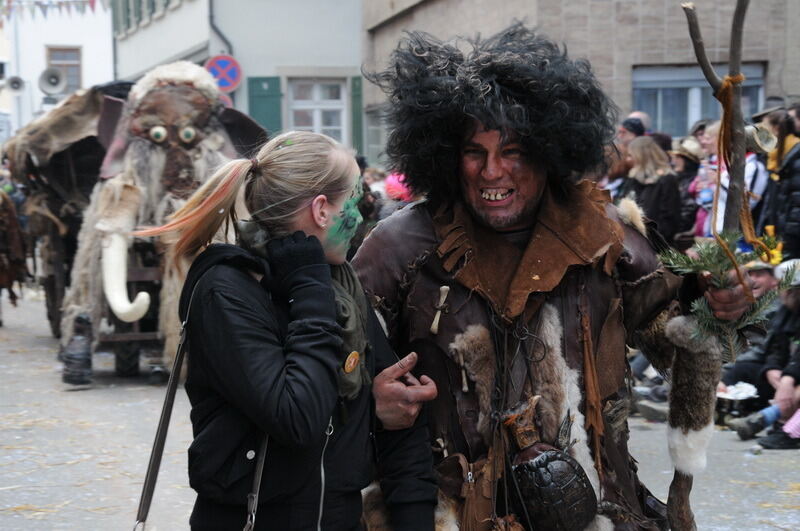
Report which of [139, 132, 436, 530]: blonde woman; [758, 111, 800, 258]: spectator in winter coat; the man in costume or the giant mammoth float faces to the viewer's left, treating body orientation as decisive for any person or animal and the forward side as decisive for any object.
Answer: the spectator in winter coat

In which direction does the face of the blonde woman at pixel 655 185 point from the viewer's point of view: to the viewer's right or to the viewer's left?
to the viewer's left

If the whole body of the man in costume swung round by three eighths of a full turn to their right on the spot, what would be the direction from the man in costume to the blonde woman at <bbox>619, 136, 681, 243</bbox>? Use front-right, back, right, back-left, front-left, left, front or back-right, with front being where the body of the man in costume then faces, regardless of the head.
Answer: front-right

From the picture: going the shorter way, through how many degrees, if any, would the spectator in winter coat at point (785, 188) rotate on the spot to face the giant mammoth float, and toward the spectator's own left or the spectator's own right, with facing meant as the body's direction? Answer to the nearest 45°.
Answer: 0° — they already face it

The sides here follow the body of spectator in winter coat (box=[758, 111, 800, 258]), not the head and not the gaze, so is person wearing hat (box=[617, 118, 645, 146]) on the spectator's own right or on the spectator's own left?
on the spectator's own right

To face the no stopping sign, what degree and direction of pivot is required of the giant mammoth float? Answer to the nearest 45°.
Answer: approximately 180°

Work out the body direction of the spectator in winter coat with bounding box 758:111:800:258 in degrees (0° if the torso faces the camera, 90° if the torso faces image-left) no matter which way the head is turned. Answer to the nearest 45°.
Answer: approximately 90°

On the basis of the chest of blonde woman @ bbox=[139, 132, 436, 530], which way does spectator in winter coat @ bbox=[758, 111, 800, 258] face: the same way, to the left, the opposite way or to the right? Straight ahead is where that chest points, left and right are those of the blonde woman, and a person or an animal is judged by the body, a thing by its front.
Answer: the opposite way

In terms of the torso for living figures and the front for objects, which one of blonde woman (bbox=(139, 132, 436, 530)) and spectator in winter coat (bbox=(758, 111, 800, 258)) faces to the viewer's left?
the spectator in winter coat
